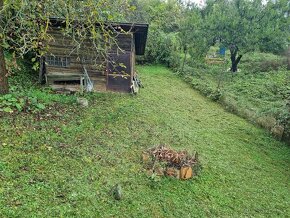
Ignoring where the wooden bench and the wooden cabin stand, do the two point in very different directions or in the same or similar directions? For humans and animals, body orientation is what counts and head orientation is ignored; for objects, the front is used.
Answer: same or similar directions

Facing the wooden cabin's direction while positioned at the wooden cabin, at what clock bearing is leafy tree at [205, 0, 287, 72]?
The leafy tree is roughly at 8 o'clock from the wooden cabin.

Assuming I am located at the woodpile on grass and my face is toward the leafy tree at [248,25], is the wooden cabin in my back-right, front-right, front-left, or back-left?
front-left

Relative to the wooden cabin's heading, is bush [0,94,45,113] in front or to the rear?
in front

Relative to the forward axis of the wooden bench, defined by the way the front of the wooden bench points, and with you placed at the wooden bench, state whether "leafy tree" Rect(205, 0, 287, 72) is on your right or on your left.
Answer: on your left

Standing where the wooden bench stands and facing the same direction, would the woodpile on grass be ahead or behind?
ahead

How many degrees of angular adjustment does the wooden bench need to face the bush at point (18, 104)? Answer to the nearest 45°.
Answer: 0° — it already faces it

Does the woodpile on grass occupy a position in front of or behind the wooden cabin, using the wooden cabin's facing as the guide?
in front

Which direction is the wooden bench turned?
toward the camera

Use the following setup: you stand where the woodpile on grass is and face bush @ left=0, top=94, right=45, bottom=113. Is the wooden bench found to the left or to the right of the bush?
right
